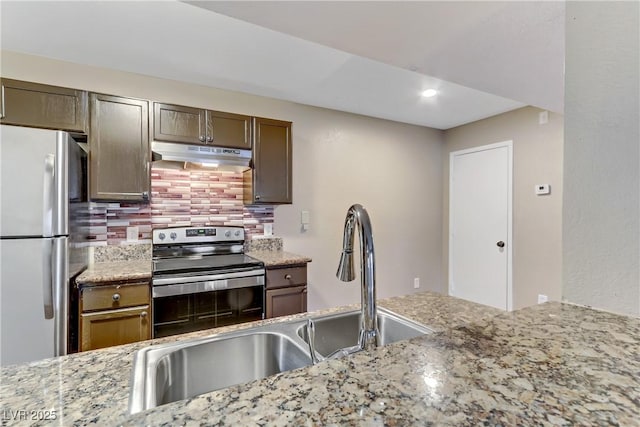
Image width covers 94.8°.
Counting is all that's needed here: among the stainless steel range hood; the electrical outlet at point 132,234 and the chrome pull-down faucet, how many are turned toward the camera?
2

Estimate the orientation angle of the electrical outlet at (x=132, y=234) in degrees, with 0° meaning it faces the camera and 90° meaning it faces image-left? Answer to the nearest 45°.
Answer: approximately 0°

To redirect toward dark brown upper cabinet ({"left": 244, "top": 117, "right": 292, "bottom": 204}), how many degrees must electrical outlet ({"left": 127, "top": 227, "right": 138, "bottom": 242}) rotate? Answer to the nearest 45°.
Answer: approximately 90° to its left

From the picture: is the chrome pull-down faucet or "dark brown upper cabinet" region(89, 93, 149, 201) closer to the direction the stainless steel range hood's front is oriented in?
the chrome pull-down faucet

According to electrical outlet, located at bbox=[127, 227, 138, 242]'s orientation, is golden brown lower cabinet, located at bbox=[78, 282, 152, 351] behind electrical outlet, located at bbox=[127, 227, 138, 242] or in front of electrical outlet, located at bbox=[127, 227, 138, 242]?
in front

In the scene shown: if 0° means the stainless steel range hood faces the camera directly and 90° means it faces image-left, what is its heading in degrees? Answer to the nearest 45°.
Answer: approximately 0°

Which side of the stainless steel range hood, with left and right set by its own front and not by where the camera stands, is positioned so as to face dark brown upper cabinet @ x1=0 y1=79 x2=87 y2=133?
right

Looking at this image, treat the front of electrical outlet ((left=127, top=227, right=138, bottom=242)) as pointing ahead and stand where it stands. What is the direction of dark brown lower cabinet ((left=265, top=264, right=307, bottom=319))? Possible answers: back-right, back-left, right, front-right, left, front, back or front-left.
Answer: front-left
